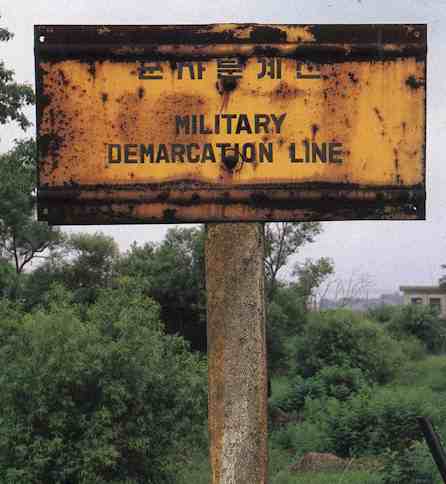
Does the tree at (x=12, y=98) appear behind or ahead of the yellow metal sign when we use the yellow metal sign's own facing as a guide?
behind

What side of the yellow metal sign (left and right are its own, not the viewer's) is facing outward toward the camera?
front

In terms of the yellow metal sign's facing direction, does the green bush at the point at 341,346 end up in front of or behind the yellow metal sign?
behind

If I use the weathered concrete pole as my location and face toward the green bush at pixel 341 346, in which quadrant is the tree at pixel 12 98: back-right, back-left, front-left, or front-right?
front-left

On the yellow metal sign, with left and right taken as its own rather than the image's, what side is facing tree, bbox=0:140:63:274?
back

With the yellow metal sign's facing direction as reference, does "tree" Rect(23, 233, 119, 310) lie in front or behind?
behind

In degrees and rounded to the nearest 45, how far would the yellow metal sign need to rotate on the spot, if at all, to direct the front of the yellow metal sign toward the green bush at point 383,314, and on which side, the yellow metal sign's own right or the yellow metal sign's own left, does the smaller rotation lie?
approximately 180°

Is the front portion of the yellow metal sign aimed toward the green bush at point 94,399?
no

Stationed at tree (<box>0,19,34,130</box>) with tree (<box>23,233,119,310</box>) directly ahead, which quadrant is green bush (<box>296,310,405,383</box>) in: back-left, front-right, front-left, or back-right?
front-right

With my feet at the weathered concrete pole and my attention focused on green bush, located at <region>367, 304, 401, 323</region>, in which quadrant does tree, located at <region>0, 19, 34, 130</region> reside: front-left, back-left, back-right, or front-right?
front-left
